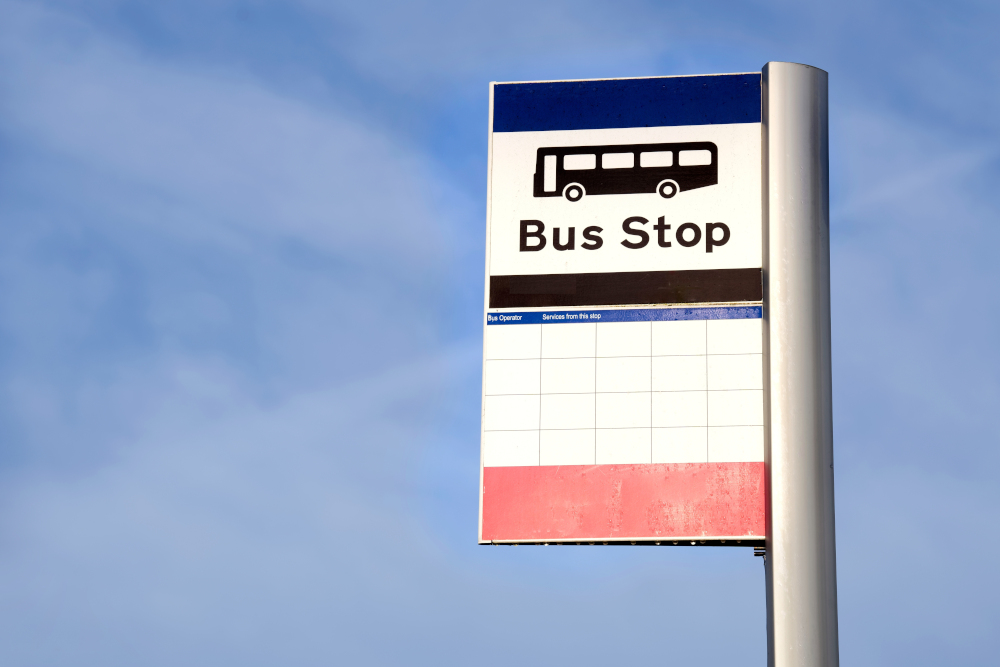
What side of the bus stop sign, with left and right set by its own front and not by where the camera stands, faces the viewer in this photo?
front
